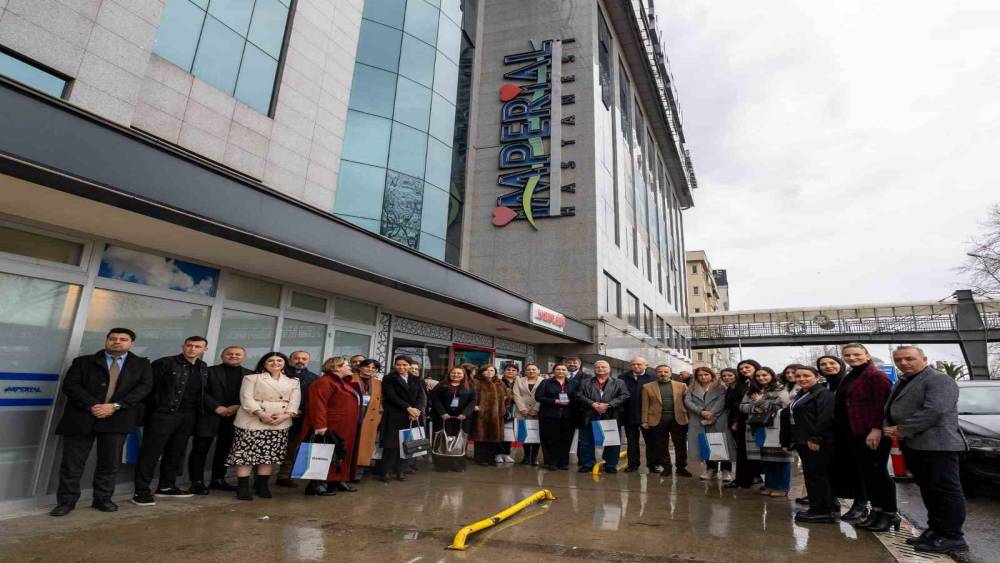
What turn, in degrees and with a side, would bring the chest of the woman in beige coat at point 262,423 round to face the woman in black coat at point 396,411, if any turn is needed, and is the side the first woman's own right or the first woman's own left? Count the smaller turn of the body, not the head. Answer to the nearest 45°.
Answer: approximately 135° to the first woman's own left

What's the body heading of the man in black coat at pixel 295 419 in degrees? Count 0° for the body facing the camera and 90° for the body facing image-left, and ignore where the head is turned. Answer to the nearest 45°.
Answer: approximately 0°

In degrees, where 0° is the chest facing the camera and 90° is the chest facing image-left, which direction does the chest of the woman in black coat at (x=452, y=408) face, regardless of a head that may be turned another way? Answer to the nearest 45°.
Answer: approximately 0°
